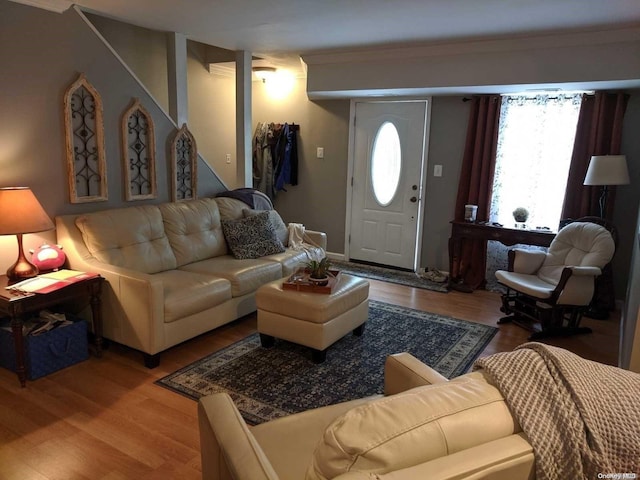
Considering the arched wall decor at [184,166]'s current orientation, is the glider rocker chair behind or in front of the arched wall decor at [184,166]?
in front

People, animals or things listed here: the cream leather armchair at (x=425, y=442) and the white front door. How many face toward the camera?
1

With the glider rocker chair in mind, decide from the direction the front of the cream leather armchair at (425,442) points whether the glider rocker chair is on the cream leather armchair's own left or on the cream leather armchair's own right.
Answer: on the cream leather armchair's own right

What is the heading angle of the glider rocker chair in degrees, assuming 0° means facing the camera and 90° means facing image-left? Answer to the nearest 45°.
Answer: approximately 45°

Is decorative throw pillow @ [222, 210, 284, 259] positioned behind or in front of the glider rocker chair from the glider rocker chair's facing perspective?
in front

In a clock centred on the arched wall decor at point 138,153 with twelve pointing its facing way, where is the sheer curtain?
The sheer curtain is roughly at 11 o'clock from the arched wall decor.

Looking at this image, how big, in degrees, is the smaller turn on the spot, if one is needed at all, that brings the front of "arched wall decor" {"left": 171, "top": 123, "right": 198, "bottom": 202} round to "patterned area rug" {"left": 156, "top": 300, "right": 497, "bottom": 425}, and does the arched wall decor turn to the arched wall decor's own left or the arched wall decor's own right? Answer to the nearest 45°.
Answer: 0° — it already faces it

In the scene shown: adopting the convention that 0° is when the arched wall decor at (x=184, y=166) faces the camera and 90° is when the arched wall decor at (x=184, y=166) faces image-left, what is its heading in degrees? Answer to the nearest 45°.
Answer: approximately 315°

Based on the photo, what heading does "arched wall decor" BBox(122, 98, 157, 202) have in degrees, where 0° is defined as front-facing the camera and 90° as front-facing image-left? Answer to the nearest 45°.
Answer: approximately 315°

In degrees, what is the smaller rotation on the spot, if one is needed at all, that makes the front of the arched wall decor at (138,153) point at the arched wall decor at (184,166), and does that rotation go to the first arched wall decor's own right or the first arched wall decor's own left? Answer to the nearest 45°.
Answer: approximately 90° to the first arched wall decor's own left

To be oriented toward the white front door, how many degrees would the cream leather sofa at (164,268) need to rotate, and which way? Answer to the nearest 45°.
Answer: approximately 90° to its left

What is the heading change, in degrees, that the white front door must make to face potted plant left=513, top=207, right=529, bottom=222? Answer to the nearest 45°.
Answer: approximately 45° to its left

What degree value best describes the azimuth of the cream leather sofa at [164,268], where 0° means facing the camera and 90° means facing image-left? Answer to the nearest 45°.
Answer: approximately 315°

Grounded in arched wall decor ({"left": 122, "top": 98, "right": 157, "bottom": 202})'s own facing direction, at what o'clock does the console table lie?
The console table is roughly at 11 o'clock from the arched wall decor.

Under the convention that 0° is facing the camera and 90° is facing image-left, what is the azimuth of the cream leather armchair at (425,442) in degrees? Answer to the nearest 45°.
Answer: approximately 135°
